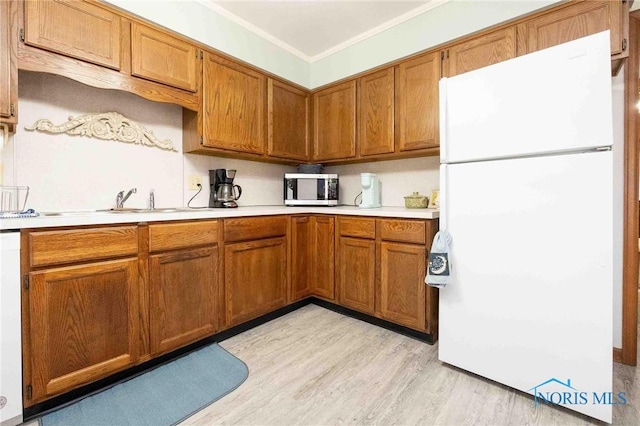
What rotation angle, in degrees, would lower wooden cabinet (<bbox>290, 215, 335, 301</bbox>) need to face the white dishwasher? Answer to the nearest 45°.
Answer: approximately 45° to its right

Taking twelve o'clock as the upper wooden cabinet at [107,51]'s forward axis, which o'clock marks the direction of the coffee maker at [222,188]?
The coffee maker is roughly at 10 o'clock from the upper wooden cabinet.

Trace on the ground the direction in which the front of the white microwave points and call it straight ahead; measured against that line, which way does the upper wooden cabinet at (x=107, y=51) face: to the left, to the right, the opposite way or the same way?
to the left

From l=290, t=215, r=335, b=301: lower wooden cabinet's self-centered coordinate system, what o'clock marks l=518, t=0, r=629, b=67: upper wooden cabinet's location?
The upper wooden cabinet is roughly at 10 o'clock from the lower wooden cabinet.

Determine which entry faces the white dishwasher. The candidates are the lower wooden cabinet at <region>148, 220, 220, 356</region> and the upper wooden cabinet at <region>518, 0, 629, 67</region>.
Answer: the upper wooden cabinet

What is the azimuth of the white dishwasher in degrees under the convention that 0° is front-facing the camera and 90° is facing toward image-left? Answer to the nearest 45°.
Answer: approximately 315°

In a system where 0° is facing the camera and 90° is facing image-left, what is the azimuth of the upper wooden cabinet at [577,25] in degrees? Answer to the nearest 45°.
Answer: approximately 45°

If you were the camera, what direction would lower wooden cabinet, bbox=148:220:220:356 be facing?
facing the viewer and to the right of the viewer

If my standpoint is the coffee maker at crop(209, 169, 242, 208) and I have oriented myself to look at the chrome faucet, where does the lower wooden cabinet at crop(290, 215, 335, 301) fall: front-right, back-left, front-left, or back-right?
back-left

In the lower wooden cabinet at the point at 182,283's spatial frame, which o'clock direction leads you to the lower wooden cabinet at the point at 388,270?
the lower wooden cabinet at the point at 388,270 is roughly at 11 o'clock from the lower wooden cabinet at the point at 182,283.
